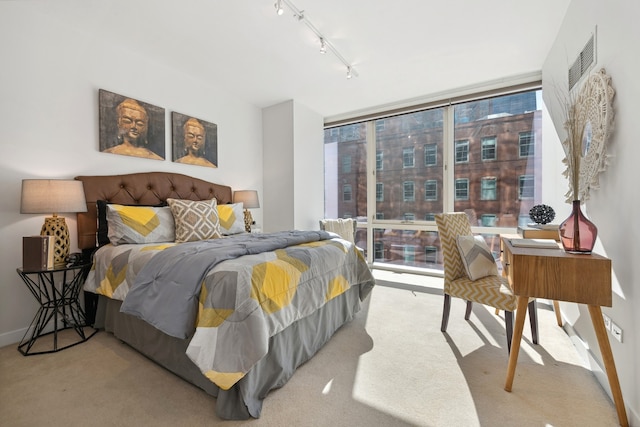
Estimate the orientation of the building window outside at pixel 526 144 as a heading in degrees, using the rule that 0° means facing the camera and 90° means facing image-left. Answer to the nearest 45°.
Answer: approximately 0°

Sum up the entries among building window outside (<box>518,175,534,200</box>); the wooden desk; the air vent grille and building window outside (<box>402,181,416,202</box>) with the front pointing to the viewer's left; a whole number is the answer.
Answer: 2

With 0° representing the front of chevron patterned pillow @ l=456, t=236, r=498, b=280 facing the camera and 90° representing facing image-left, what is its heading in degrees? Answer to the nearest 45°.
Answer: approximately 315°

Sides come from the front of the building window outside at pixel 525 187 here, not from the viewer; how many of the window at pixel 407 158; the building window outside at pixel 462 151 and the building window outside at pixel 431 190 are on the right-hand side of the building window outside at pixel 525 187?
3

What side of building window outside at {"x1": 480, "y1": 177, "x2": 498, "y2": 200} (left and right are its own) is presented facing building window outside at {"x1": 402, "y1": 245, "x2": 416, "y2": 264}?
right

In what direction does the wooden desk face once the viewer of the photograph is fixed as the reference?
facing to the left of the viewer

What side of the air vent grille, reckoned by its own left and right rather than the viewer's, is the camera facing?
left

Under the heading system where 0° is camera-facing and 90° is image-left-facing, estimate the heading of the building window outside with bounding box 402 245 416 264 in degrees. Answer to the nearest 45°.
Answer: approximately 0°
